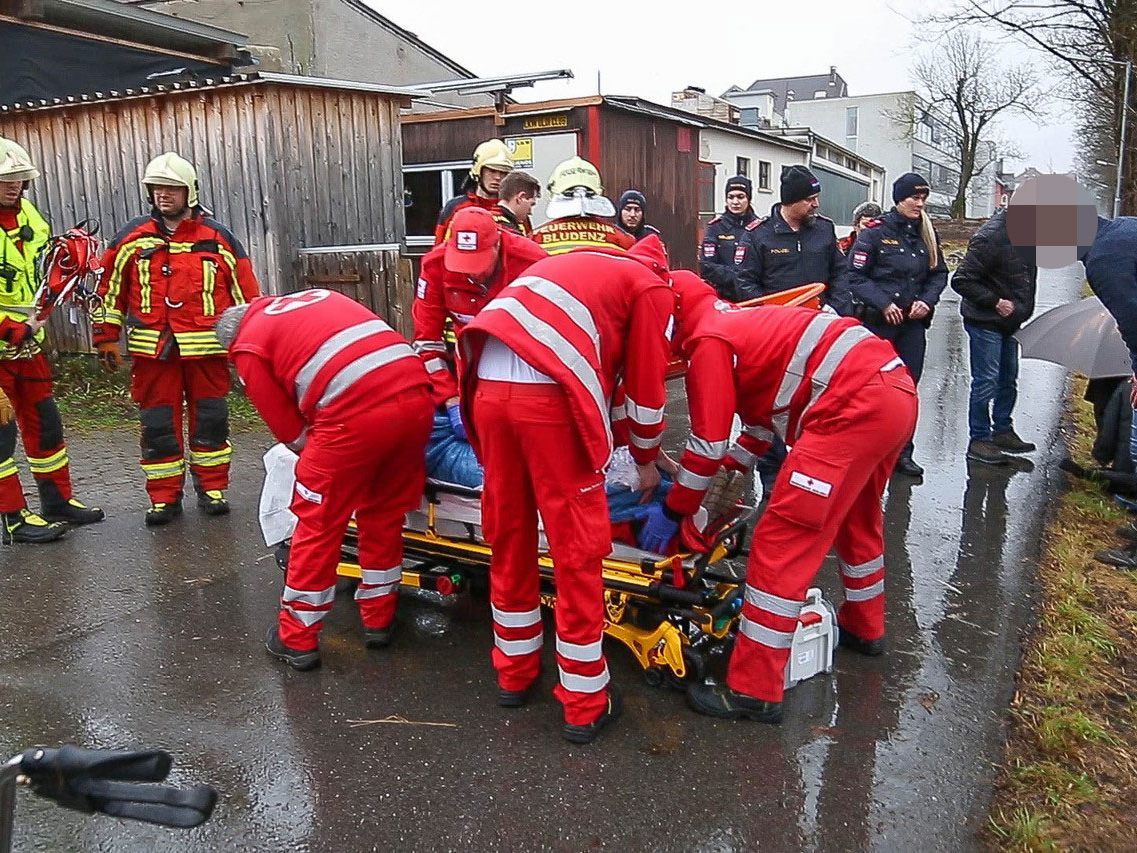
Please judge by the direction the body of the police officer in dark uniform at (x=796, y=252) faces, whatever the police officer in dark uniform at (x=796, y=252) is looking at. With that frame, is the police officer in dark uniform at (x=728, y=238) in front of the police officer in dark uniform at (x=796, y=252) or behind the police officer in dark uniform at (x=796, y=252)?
behind

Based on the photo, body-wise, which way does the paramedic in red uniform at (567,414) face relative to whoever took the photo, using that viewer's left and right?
facing away from the viewer and to the right of the viewer

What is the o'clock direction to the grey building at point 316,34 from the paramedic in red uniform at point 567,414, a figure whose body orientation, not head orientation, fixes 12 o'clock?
The grey building is roughly at 10 o'clock from the paramedic in red uniform.

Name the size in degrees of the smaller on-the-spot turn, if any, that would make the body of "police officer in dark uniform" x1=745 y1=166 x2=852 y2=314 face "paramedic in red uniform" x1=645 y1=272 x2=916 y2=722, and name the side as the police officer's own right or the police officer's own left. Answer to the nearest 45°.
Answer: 0° — they already face them

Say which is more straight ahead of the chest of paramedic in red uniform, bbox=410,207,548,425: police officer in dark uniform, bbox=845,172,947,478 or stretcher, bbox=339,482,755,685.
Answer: the stretcher

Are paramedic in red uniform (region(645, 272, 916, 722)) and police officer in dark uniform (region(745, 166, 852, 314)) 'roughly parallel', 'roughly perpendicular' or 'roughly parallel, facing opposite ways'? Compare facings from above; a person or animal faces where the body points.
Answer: roughly perpendicular

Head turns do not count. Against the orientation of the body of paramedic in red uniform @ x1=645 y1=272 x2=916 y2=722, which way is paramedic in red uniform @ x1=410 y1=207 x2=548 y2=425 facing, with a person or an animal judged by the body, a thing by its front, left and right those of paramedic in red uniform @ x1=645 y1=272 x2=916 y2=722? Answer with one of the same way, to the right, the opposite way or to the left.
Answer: to the left

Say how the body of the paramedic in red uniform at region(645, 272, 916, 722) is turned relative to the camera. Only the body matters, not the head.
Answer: to the viewer's left

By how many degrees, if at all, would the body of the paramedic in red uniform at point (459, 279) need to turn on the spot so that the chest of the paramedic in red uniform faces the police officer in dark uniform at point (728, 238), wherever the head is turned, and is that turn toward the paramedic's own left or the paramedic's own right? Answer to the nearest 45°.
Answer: approximately 135° to the paramedic's own left

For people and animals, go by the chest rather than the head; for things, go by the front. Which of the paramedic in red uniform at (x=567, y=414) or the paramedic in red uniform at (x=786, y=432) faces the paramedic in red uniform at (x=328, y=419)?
the paramedic in red uniform at (x=786, y=432)

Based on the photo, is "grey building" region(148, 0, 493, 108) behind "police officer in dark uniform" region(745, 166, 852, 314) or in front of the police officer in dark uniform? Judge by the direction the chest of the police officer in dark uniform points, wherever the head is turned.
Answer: behind
